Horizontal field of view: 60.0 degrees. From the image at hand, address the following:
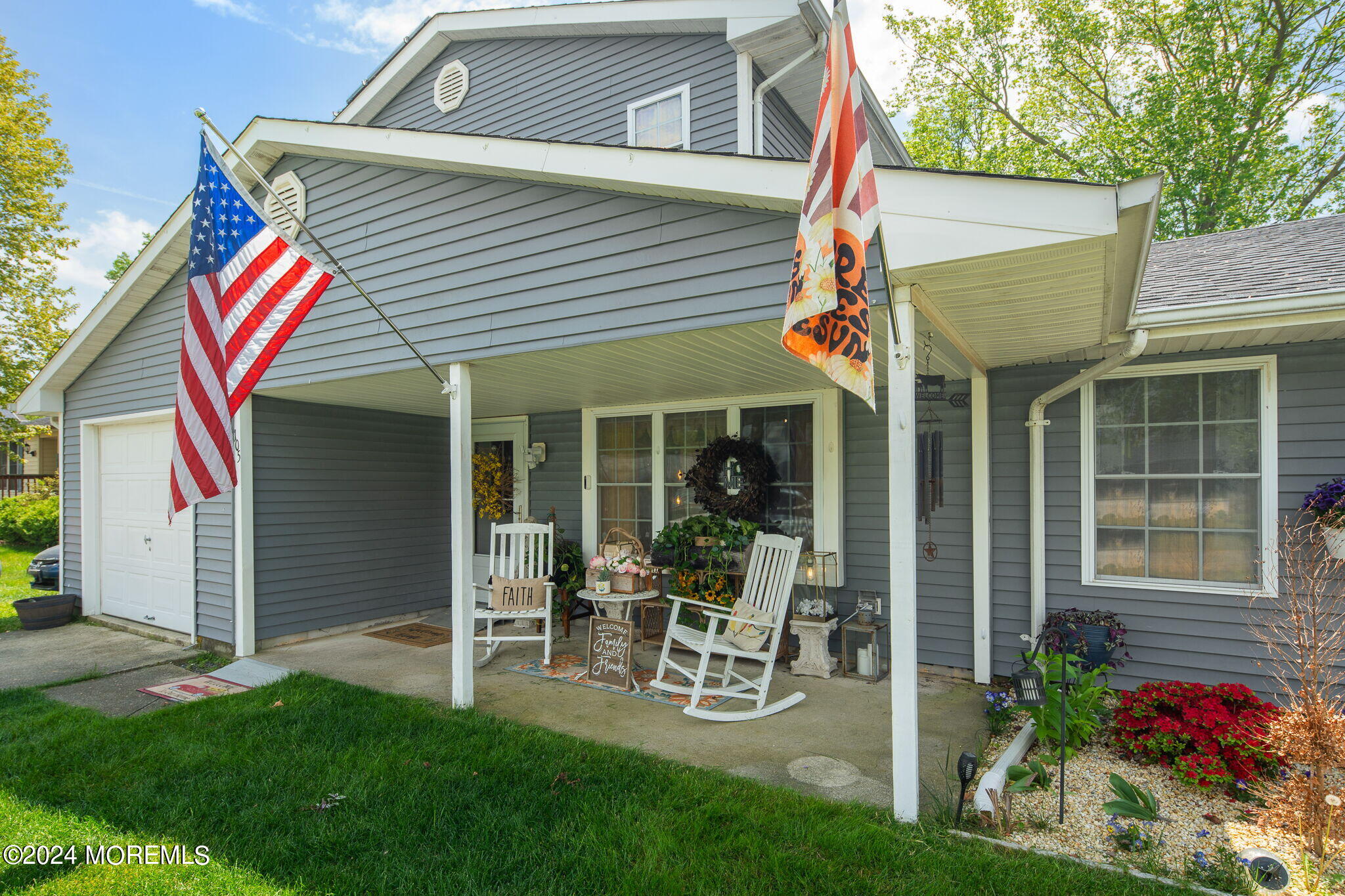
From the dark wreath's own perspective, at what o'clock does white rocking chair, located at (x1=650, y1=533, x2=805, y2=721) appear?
The white rocking chair is roughly at 12 o'clock from the dark wreath.

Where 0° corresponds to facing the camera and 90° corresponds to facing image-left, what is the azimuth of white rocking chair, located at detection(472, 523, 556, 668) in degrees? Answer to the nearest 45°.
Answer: approximately 0°

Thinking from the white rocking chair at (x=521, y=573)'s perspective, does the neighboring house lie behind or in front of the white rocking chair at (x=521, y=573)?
behind

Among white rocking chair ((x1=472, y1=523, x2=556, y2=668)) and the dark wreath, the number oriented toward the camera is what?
2
